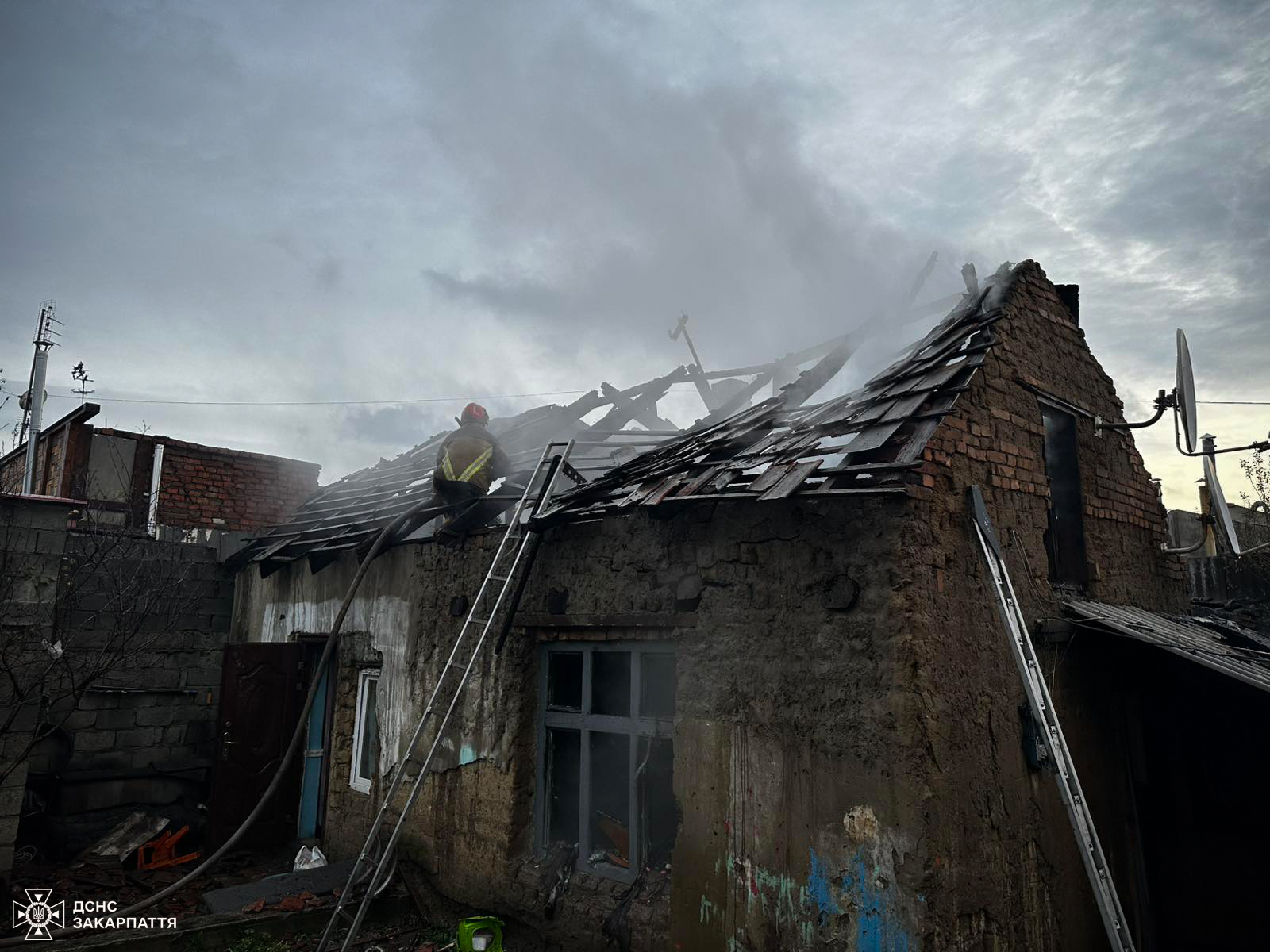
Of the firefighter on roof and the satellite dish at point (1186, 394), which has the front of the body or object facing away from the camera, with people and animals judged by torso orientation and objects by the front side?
the firefighter on roof

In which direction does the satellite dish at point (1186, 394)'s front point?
to the viewer's right

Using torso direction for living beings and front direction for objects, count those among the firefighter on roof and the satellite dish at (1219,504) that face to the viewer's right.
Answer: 1

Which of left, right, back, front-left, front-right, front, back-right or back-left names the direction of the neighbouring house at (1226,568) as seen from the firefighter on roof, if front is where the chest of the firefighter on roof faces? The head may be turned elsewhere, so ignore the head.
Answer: right

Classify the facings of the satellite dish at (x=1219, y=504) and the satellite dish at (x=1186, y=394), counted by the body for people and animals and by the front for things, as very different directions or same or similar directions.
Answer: same or similar directions

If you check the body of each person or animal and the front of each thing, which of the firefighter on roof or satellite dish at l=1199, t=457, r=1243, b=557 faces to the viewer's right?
the satellite dish

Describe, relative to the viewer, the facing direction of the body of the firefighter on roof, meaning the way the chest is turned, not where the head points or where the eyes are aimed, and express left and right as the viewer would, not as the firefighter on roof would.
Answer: facing away from the viewer

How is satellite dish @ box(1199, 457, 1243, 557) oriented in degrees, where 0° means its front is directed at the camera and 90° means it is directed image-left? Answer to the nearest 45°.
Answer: approximately 270°

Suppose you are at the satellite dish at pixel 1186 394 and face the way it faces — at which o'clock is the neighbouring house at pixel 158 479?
The neighbouring house is roughly at 6 o'clock from the satellite dish.

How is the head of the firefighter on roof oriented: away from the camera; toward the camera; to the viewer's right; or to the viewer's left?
away from the camera

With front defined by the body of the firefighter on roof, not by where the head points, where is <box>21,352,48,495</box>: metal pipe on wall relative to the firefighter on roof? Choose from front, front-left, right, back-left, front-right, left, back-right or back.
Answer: front-left
